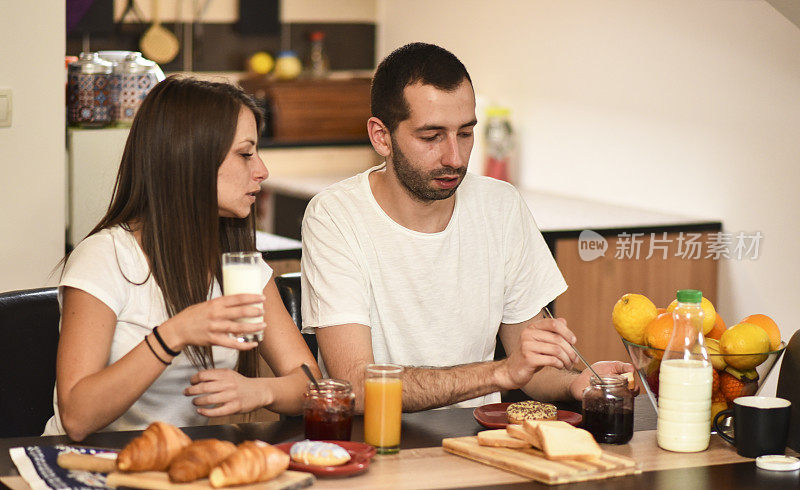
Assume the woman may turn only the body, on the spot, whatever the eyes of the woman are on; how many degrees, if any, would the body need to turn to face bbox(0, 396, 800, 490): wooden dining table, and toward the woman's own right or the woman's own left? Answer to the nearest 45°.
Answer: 0° — they already face it

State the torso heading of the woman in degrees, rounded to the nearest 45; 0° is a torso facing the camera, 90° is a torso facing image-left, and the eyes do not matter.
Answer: approximately 315°

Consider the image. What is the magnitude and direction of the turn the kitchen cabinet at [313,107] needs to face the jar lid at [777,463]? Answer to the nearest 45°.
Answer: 0° — it already faces it

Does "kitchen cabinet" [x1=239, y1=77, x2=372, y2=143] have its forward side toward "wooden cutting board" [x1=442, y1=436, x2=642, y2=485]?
yes

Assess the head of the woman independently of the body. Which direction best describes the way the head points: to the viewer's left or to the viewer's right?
to the viewer's right

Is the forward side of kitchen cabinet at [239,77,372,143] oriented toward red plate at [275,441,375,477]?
yes

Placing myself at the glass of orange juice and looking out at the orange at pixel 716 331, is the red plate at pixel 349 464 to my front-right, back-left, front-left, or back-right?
back-right

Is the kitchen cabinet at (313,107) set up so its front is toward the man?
yes

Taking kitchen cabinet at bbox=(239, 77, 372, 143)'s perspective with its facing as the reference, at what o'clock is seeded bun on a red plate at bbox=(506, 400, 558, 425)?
The seeded bun on a red plate is roughly at 12 o'clock from the kitchen cabinet.

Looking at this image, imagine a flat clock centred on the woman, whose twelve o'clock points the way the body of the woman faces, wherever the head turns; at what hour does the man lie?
The man is roughly at 10 o'clock from the woman.
